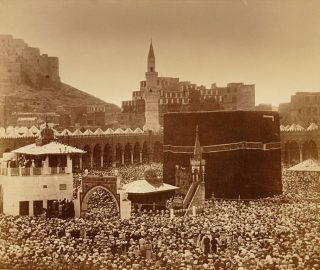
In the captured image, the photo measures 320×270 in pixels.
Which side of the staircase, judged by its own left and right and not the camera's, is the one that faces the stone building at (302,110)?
back

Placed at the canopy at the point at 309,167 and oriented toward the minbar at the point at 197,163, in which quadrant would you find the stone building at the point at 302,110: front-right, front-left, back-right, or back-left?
back-right

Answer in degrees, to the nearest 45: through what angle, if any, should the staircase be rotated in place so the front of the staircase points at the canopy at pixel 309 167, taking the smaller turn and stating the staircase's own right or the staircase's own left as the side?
approximately 180°

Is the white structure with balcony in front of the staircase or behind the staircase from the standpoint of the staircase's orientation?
in front

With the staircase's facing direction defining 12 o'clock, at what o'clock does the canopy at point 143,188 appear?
The canopy is roughly at 1 o'clock from the staircase.

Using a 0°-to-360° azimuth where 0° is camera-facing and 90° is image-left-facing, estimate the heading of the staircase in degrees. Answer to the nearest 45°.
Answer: approximately 45°

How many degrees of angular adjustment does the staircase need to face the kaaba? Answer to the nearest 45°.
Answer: approximately 180°

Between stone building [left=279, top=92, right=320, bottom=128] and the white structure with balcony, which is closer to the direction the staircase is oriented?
the white structure with balcony
